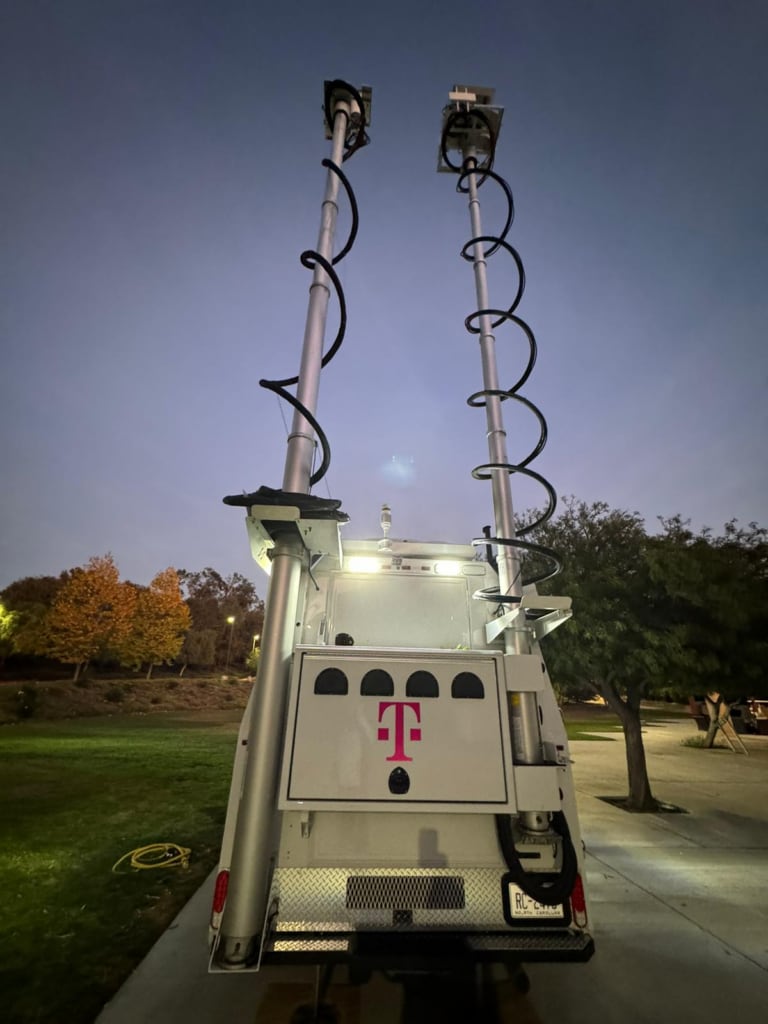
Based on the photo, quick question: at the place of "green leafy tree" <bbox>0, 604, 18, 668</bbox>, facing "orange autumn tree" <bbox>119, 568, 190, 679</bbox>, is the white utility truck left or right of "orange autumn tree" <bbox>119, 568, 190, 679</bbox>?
right

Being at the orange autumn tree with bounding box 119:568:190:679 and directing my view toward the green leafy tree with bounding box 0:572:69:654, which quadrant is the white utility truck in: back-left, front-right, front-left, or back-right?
back-left

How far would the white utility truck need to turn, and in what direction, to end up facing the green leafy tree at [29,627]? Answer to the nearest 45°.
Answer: approximately 45° to its left

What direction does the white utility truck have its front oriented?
away from the camera

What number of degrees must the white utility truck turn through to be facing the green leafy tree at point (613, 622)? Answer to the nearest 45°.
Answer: approximately 45° to its right

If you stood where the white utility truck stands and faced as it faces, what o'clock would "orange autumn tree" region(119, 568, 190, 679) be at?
The orange autumn tree is roughly at 11 o'clock from the white utility truck.

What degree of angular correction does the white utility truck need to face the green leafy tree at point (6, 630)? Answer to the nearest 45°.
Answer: approximately 45° to its left
